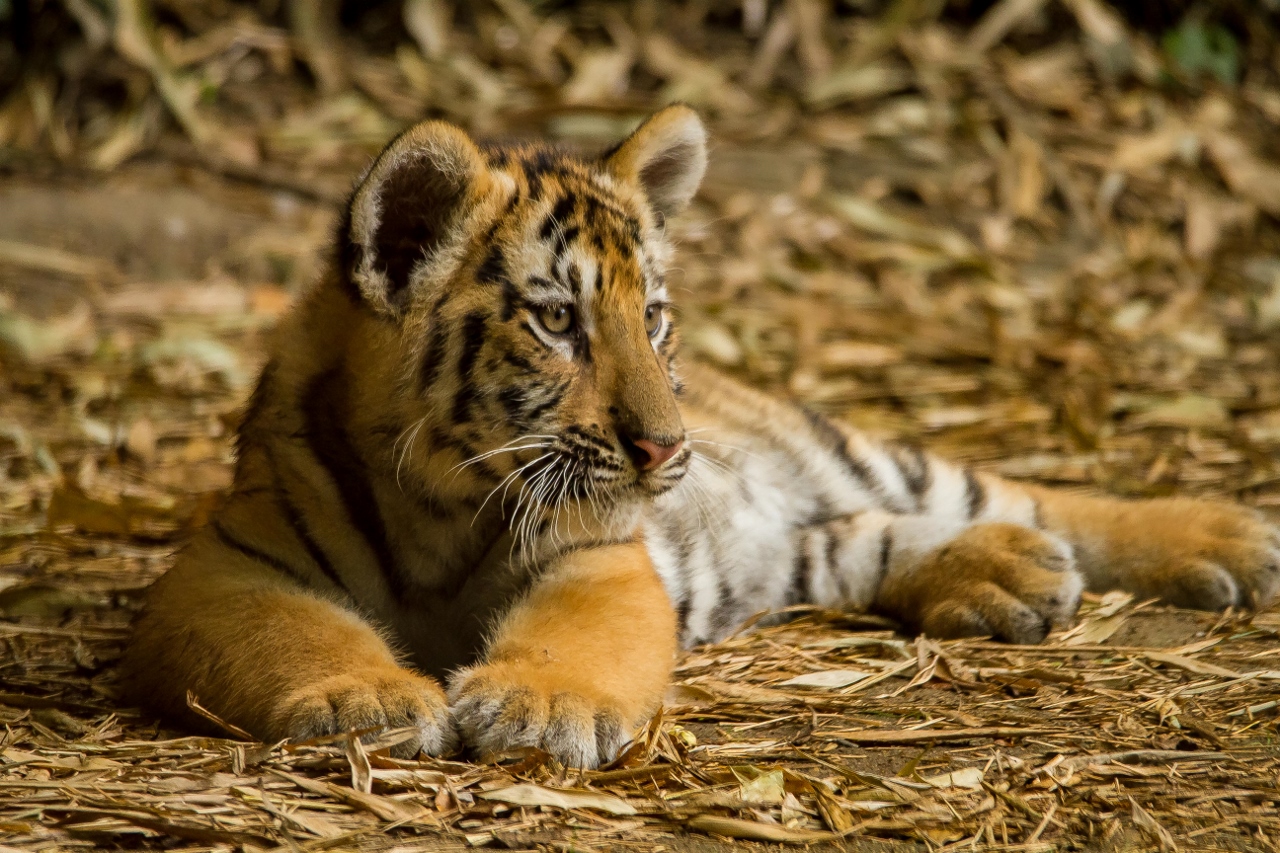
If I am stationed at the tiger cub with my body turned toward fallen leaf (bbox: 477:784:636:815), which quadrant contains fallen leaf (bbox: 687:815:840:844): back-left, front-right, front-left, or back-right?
front-left

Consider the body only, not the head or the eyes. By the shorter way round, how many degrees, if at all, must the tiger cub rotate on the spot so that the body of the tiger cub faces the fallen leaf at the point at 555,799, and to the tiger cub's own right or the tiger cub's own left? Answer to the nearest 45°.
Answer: approximately 45° to the tiger cub's own left

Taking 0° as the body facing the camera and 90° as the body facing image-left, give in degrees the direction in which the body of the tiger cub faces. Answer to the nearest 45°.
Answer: approximately 45°

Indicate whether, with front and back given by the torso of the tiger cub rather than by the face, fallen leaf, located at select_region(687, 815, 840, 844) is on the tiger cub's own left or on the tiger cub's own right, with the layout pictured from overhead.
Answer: on the tiger cub's own left

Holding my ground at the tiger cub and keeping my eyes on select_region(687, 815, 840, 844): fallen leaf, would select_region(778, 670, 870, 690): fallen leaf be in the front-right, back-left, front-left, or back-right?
front-left

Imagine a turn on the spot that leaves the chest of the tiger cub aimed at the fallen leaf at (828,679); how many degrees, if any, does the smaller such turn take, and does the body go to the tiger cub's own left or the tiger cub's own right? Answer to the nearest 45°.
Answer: approximately 135° to the tiger cub's own left

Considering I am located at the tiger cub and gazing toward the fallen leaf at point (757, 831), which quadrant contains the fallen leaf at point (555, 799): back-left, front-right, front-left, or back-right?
front-right
